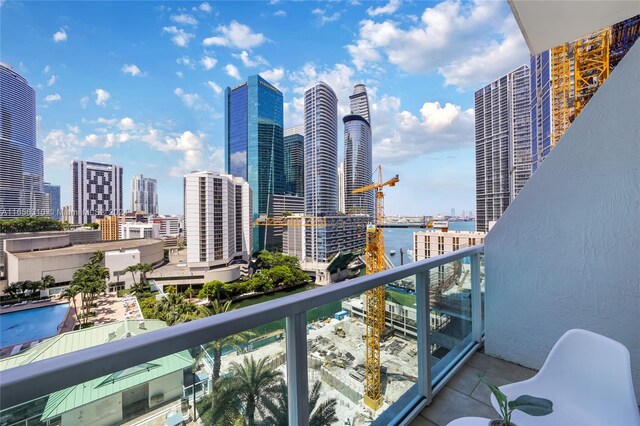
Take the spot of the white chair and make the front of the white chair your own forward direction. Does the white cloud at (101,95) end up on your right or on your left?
on your right

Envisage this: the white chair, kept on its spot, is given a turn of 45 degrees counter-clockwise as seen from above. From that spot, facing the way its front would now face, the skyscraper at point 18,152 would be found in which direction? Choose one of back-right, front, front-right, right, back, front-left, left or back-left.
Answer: right

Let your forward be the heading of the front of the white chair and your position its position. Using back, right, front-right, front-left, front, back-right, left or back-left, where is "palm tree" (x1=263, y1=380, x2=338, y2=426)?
right

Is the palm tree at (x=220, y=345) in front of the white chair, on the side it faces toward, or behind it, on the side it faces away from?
in front

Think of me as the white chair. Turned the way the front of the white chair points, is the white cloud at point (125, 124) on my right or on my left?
on my right

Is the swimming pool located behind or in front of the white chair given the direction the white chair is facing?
in front

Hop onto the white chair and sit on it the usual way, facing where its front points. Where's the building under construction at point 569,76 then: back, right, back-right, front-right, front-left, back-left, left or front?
back-right

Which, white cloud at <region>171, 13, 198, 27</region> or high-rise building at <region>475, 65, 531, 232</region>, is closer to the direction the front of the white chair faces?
the white cloud

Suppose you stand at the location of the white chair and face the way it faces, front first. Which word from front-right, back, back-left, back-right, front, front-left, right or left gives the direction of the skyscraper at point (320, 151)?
right

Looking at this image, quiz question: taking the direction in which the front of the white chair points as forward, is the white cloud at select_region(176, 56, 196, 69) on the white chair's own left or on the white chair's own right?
on the white chair's own right

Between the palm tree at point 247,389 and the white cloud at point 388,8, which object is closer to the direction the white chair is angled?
the palm tree

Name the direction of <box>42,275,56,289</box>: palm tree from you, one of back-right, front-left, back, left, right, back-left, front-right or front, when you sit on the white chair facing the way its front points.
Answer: front-right

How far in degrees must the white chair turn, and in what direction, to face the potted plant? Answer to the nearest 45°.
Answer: approximately 45° to its left

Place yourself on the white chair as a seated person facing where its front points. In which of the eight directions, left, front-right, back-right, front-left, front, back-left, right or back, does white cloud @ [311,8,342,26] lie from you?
right

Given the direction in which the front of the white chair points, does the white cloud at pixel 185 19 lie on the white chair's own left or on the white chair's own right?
on the white chair's own right

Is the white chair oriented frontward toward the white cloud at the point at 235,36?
no

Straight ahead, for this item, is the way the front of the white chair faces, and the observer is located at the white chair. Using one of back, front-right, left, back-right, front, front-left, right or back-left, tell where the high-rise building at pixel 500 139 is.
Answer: back-right
